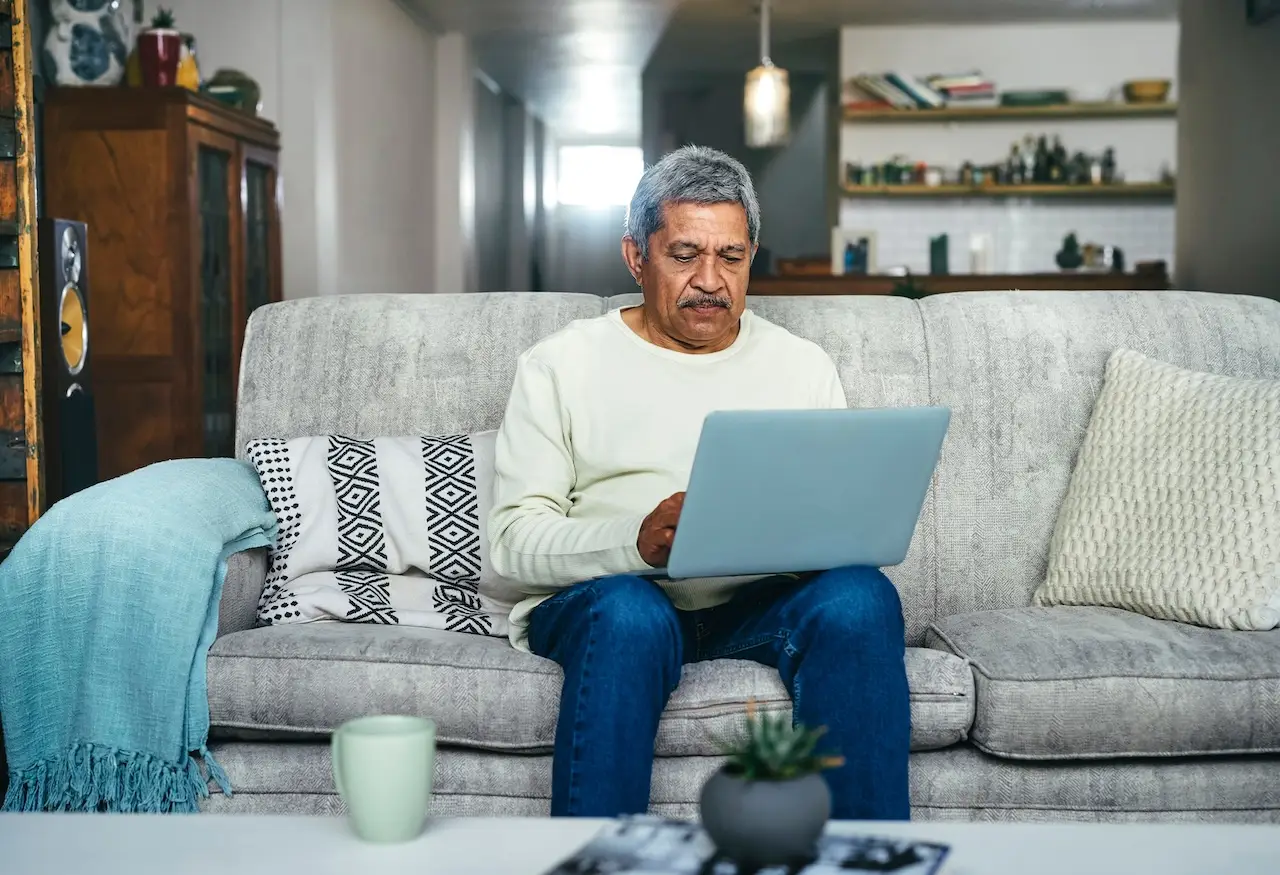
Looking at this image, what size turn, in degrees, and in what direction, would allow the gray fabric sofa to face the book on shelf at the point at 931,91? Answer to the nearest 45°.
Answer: approximately 180°

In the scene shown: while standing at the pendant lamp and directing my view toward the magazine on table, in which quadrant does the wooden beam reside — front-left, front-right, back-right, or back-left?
front-right

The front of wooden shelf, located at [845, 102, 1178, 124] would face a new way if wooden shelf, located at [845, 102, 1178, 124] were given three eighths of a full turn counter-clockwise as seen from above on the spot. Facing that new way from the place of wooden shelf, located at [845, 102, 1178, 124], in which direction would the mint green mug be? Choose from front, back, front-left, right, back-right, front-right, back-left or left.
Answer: back-right

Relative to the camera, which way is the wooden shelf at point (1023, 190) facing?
toward the camera

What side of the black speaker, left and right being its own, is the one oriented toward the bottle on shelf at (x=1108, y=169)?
left

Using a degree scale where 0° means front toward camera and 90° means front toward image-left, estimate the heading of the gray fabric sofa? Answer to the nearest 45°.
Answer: approximately 0°

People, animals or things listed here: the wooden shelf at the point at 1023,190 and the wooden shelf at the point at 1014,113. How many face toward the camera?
2

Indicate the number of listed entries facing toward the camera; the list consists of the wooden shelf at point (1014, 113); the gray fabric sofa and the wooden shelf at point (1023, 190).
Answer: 3

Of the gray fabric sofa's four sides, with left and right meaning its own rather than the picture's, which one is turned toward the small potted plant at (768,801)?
front

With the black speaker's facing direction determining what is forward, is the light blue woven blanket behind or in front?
in front

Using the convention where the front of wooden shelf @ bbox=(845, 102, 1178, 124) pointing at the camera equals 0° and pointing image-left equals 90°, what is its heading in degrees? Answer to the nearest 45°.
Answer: approximately 0°

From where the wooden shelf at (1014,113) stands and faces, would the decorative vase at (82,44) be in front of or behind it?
in front

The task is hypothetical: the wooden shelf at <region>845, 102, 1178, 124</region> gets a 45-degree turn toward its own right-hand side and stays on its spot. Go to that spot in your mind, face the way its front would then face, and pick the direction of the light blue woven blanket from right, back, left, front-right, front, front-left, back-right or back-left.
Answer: front-left

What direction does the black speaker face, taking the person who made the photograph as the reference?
facing the viewer and to the right of the viewer

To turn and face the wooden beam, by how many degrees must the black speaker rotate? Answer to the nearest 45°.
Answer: approximately 45° to its right
